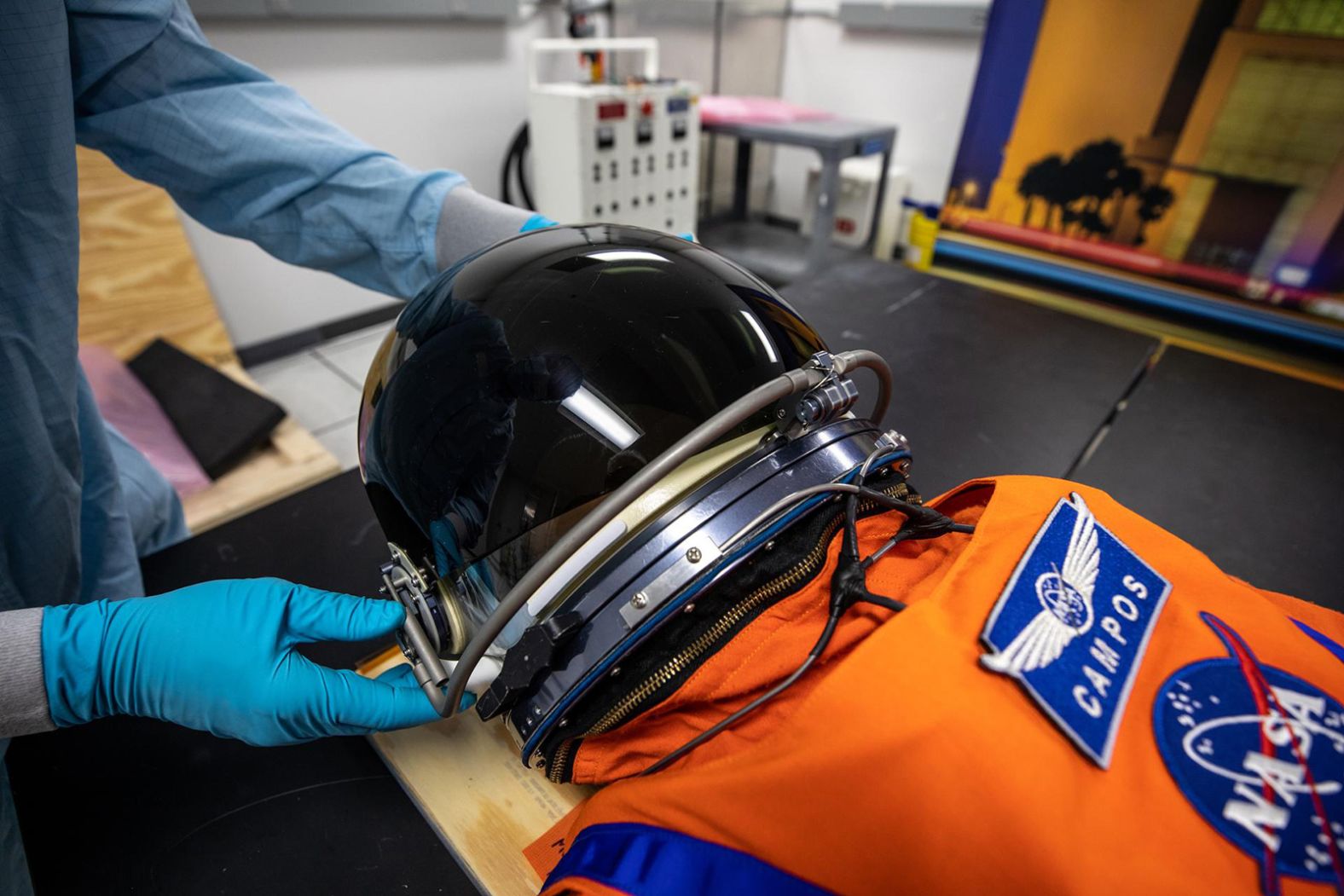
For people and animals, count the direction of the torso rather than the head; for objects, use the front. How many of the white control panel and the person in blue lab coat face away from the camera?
0

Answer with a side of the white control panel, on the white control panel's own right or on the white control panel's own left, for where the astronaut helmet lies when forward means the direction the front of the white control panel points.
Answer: on the white control panel's own right

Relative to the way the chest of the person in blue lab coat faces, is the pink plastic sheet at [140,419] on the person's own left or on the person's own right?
on the person's own left

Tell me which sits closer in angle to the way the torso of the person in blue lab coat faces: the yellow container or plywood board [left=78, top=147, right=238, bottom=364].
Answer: the yellow container

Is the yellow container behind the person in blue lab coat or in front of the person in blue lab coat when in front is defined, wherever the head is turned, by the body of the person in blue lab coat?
in front

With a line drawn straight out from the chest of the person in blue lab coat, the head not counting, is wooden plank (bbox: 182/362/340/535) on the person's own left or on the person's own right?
on the person's own left

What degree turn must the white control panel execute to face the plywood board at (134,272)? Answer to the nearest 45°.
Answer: approximately 90° to its right

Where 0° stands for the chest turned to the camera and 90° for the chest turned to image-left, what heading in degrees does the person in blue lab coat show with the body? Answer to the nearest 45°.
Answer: approximately 270°

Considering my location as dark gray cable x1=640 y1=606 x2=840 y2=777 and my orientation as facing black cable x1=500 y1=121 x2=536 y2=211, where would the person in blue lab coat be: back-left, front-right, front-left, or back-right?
front-left

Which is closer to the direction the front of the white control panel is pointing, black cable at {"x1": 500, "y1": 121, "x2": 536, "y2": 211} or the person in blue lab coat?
the person in blue lab coat

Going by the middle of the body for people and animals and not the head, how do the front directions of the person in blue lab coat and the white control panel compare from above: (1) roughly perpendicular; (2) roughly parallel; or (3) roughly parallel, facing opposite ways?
roughly perpendicular

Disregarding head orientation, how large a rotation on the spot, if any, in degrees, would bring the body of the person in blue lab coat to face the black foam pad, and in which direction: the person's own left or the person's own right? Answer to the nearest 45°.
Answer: approximately 90° to the person's own left

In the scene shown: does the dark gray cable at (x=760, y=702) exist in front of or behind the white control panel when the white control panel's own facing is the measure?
in front
